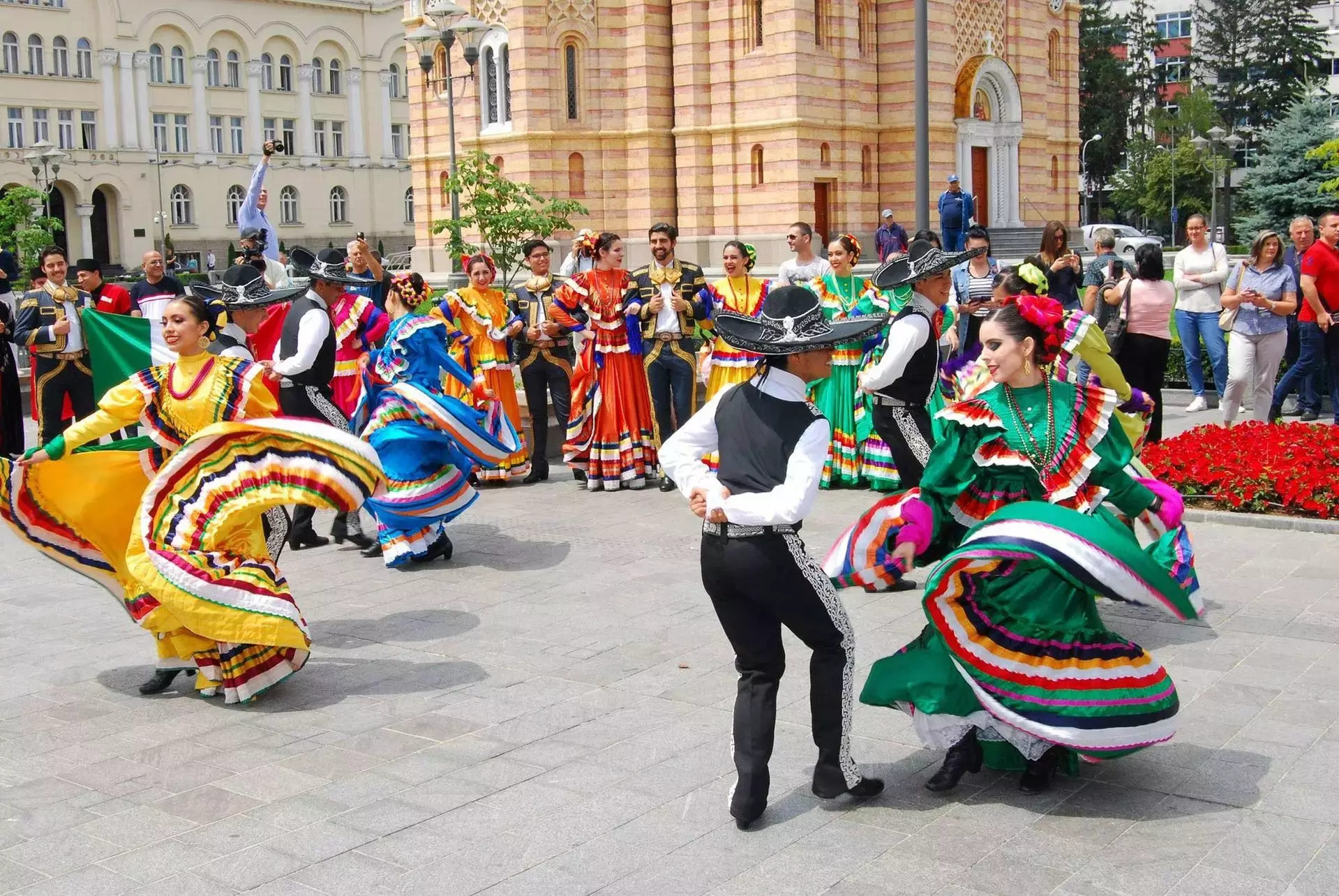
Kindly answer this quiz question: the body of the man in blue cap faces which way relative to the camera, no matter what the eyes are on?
toward the camera

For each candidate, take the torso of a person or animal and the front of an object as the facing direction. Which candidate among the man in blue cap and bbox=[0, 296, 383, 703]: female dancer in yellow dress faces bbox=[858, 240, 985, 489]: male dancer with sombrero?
the man in blue cap

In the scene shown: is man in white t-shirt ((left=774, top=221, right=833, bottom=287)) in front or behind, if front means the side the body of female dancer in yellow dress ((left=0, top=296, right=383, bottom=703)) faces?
behind

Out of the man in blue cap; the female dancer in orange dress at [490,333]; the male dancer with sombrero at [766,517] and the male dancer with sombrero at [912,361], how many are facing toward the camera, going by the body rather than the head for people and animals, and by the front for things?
2

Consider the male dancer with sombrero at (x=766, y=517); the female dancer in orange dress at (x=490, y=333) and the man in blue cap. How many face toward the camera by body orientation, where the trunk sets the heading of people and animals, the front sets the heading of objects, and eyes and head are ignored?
2

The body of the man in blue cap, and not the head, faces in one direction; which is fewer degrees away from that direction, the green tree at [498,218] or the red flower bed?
the red flower bed

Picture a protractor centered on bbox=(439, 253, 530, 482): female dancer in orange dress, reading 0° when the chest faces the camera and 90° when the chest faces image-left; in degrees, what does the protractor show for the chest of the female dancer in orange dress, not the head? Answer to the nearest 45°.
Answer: approximately 0°

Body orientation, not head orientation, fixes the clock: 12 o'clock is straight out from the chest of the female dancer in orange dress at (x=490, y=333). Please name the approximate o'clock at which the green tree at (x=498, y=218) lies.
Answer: The green tree is roughly at 6 o'clock from the female dancer in orange dress.

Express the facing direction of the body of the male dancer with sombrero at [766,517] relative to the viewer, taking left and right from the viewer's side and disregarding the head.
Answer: facing away from the viewer and to the right of the viewer

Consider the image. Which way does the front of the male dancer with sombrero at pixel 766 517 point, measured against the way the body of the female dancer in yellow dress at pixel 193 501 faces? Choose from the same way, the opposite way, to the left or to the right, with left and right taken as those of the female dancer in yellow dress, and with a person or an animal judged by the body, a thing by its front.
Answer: the opposite way

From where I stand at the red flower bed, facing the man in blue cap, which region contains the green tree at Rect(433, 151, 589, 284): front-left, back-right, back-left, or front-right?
front-left
